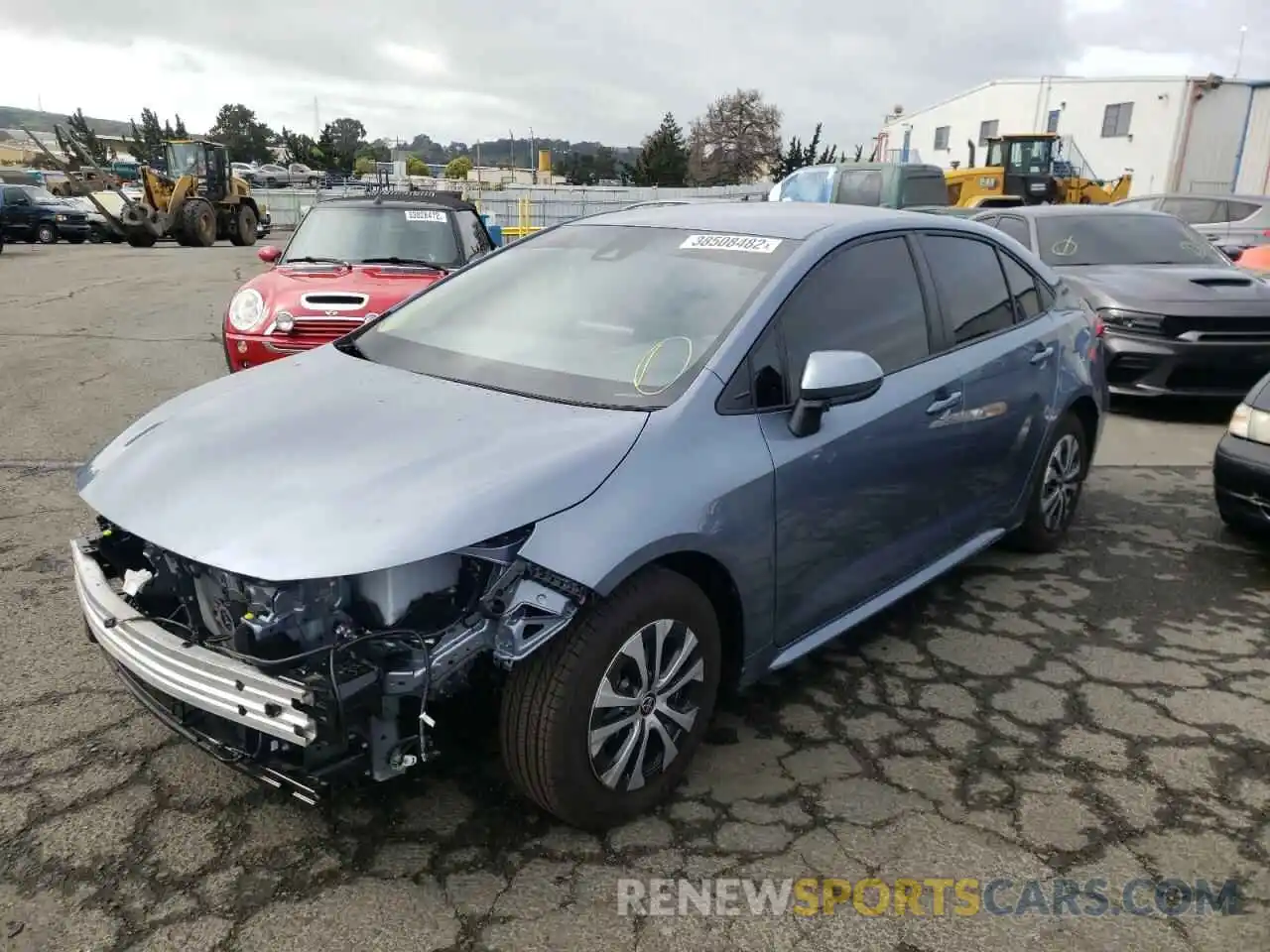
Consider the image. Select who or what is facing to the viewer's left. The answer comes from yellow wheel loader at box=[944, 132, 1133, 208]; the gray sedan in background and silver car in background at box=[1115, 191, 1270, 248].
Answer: the silver car in background

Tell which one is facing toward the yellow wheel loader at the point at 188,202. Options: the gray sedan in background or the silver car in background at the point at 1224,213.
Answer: the silver car in background

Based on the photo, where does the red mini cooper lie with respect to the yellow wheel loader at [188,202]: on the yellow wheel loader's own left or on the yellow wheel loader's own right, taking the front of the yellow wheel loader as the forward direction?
on the yellow wheel loader's own left

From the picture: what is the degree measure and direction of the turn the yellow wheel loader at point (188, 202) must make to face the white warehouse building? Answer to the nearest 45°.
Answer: approximately 135° to its left

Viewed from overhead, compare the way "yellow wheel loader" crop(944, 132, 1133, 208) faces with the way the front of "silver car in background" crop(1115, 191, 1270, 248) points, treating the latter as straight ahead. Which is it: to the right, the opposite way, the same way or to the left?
the opposite way

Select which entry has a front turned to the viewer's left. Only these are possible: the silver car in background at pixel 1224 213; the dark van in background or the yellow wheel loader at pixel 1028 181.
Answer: the silver car in background

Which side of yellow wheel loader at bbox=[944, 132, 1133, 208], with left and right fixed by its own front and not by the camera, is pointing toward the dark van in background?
back

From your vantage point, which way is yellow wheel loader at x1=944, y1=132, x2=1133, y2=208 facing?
to the viewer's right

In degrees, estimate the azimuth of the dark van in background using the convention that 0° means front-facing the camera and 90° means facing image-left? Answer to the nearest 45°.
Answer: approximately 315°

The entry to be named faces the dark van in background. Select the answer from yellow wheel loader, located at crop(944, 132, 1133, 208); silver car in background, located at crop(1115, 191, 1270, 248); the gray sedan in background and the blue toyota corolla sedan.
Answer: the silver car in background

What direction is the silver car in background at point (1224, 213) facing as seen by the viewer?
to the viewer's left

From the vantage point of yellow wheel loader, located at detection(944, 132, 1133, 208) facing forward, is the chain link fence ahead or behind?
behind
